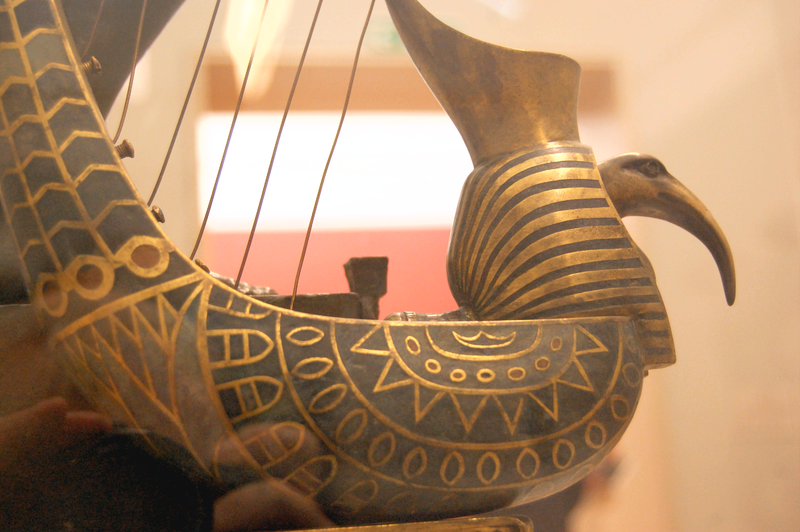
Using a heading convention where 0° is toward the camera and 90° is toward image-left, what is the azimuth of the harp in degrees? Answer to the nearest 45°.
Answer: approximately 270°
